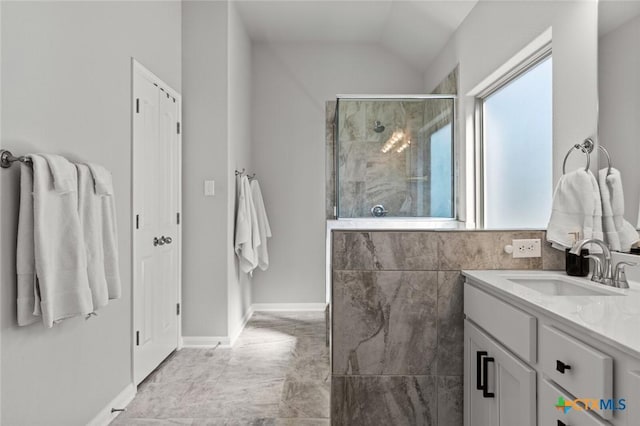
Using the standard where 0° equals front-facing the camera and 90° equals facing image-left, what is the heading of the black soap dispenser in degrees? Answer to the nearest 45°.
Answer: approximately 90°

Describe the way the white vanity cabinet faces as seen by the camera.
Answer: facing the viewer and to the left of the viewer

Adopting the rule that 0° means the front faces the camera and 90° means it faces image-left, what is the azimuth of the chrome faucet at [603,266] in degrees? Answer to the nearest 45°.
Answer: approximately 45°

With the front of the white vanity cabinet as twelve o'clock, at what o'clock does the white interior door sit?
The white interior door is roughly at 2 o'clock from the white vanity cabinet.

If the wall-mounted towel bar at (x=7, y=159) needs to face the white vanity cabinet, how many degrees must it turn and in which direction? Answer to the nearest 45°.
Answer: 0° — it already faces it

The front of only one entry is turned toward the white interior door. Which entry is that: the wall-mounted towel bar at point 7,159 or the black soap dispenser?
the black soap dispenser

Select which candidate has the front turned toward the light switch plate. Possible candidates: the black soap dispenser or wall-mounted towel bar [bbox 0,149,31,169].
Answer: the black soap dispenser

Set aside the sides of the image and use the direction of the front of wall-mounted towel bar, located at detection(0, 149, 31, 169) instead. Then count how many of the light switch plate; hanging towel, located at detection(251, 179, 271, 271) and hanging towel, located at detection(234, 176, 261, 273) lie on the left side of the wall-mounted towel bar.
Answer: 3

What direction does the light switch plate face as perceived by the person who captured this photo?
facing the viewer

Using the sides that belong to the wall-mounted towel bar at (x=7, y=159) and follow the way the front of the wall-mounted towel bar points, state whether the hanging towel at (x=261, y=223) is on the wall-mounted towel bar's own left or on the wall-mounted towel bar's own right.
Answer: on the wall-mounted towel bar's own left

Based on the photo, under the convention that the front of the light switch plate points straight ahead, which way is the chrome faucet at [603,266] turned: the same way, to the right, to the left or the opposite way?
to the right

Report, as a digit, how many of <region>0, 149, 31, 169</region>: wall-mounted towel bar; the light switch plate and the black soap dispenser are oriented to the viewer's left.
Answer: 1

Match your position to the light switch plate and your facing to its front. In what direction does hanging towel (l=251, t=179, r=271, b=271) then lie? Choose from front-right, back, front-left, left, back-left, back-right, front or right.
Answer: back-left

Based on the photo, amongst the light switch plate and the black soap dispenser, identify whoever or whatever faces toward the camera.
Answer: the light switch plate

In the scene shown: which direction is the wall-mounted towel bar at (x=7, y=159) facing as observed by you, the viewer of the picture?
facing the viewer and to the right of the viewer
